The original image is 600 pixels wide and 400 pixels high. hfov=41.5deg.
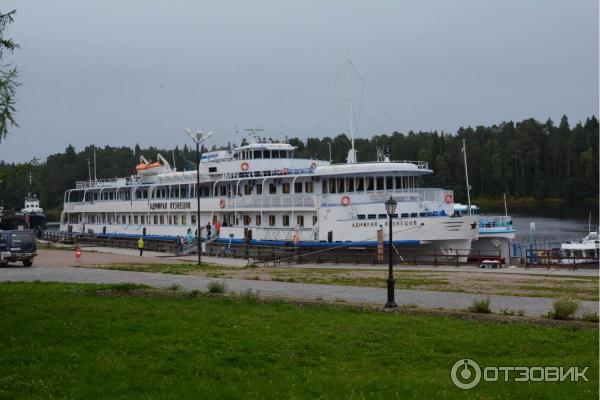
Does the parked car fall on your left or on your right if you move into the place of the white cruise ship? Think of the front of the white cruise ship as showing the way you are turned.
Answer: on your right

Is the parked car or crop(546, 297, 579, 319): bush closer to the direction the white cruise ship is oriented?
the bush

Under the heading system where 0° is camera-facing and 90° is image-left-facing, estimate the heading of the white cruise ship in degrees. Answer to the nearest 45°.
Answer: approximately 315°

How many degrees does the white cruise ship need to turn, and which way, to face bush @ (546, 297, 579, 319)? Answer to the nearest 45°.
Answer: approximately 45° to its right
